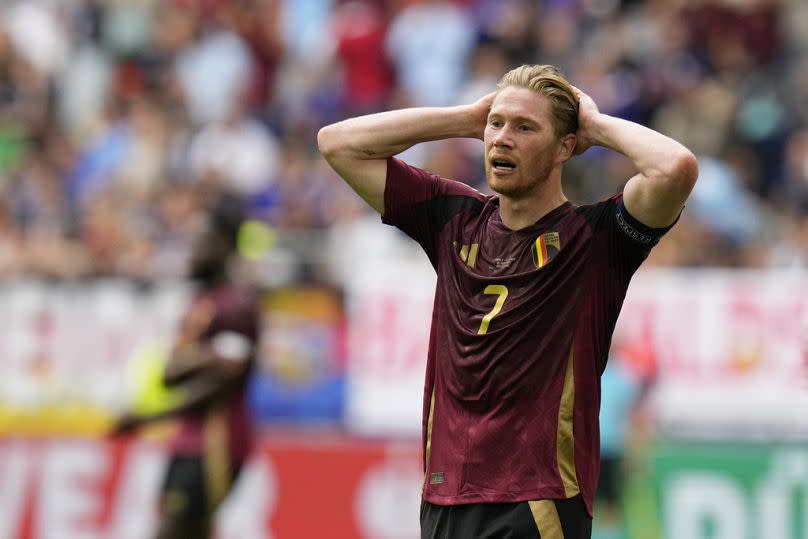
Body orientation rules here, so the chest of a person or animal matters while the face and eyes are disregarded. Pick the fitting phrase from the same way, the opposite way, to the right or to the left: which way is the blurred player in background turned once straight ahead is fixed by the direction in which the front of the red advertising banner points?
to the right

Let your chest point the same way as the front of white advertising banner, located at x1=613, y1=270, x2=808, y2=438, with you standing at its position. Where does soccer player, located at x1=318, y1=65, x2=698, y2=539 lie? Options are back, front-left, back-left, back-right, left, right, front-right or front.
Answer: front

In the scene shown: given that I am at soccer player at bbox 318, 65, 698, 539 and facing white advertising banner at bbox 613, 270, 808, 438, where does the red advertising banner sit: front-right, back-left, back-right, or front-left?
front-left

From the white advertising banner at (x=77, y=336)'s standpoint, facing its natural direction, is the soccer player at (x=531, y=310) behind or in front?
in front

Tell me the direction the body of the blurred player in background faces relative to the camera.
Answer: to the viewer's left

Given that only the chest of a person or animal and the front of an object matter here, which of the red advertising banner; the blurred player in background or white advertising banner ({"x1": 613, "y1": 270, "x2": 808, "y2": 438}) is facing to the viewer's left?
the blurred player in background

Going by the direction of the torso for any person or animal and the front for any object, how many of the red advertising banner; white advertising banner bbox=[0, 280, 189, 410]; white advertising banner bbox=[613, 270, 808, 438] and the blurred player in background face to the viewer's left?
1

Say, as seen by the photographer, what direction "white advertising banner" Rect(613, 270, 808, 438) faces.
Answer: facing the viewer

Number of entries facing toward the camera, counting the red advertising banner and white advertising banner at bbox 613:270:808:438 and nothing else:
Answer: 2

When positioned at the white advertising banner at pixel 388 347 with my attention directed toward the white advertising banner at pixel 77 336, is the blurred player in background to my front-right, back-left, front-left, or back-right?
front-left

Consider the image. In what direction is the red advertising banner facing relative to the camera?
toward the camera
